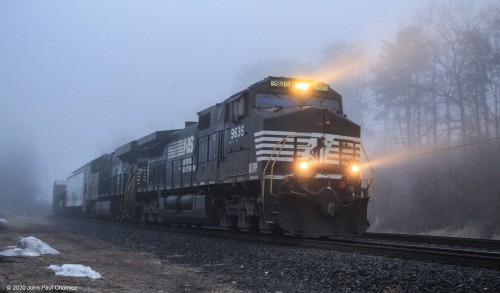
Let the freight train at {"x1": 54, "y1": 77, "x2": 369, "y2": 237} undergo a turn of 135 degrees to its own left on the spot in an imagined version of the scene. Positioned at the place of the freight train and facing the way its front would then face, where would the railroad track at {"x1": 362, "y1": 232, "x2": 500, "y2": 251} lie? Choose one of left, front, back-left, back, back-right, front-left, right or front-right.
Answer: right
